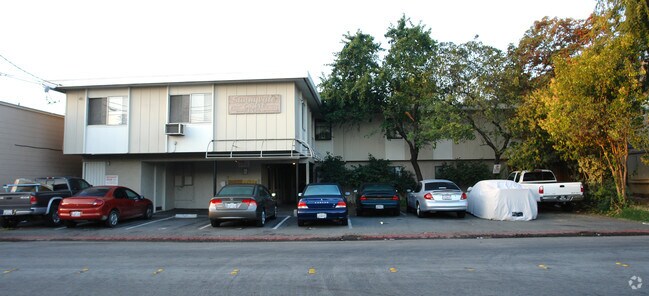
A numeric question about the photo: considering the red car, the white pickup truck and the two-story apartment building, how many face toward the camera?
1

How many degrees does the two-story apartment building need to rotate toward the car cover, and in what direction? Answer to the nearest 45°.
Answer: approximately 45° to its left

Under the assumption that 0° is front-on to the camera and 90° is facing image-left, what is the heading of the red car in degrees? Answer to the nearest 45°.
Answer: approximately 225°

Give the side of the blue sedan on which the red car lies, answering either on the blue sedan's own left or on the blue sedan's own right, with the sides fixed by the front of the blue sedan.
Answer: on the blue sedan's own left

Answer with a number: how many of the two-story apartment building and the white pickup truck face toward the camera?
1

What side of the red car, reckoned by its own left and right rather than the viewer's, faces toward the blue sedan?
right

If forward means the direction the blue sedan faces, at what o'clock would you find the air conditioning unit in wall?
The air conditioning unit in wall is roughly at 10 o'clock from the blue sedan.

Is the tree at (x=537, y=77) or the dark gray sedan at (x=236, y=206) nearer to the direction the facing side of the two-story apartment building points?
the dark gray sedan

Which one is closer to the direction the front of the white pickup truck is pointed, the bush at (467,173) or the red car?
the bush

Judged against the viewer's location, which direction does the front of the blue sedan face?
facing away from the viewer

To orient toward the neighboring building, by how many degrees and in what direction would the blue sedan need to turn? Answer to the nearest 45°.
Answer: approximately 90° to its left

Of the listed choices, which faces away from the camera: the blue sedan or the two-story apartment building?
the blue sedan

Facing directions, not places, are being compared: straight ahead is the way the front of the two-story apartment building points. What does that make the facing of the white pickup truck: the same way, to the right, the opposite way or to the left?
the opposite way

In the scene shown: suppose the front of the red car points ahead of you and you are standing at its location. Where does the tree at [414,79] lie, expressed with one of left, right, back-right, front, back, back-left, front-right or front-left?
front-right

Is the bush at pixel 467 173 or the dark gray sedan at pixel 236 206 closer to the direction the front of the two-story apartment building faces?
the dark gray sedan

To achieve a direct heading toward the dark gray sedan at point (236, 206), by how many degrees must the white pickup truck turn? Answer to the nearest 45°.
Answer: approximately 90° to its left

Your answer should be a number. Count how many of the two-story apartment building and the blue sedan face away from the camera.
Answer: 1
